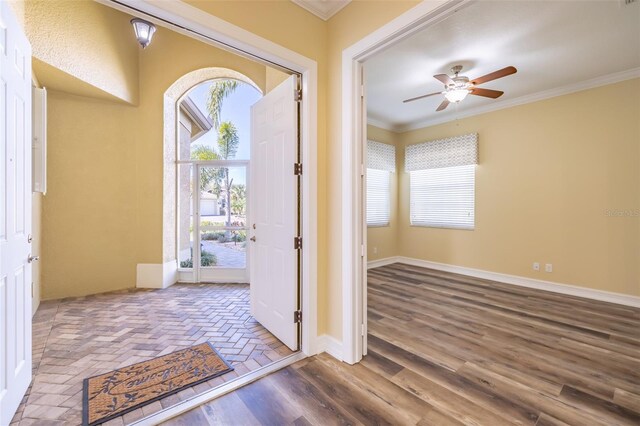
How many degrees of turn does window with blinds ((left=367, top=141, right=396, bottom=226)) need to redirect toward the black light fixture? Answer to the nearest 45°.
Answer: approximately 90° to its right

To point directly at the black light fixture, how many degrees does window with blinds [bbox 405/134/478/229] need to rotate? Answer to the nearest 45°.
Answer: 0° — it already faces it

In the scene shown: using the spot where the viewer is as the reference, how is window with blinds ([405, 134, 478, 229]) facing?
facing the viewer and to the left of the viewer

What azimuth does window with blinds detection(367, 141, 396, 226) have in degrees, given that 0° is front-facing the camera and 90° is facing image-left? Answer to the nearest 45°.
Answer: approximately 315°

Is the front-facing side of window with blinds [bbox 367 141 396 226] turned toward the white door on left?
no

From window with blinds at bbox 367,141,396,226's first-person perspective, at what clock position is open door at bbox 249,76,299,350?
The open door is roughly at 2 o'clock from the window with blinds.

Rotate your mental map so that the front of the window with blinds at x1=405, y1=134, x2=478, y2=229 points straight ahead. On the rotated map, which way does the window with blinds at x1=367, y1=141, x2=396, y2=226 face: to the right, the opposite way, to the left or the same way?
to the left

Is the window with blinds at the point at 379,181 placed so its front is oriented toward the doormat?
no

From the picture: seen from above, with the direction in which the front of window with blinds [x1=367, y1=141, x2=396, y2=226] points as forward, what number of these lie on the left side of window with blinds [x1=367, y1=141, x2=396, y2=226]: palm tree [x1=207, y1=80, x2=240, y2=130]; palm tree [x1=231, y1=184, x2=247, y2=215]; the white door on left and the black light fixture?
0

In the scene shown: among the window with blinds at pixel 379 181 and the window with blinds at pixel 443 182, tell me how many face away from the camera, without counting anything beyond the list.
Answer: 0

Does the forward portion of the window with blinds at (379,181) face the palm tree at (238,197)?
no

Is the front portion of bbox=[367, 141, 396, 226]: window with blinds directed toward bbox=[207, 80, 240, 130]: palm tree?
no
